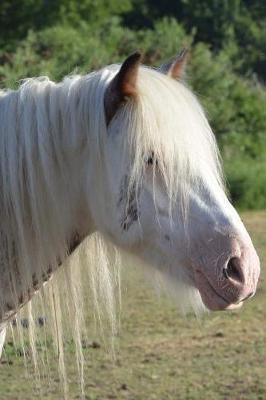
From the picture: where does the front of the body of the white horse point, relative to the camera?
to the viewer's right
